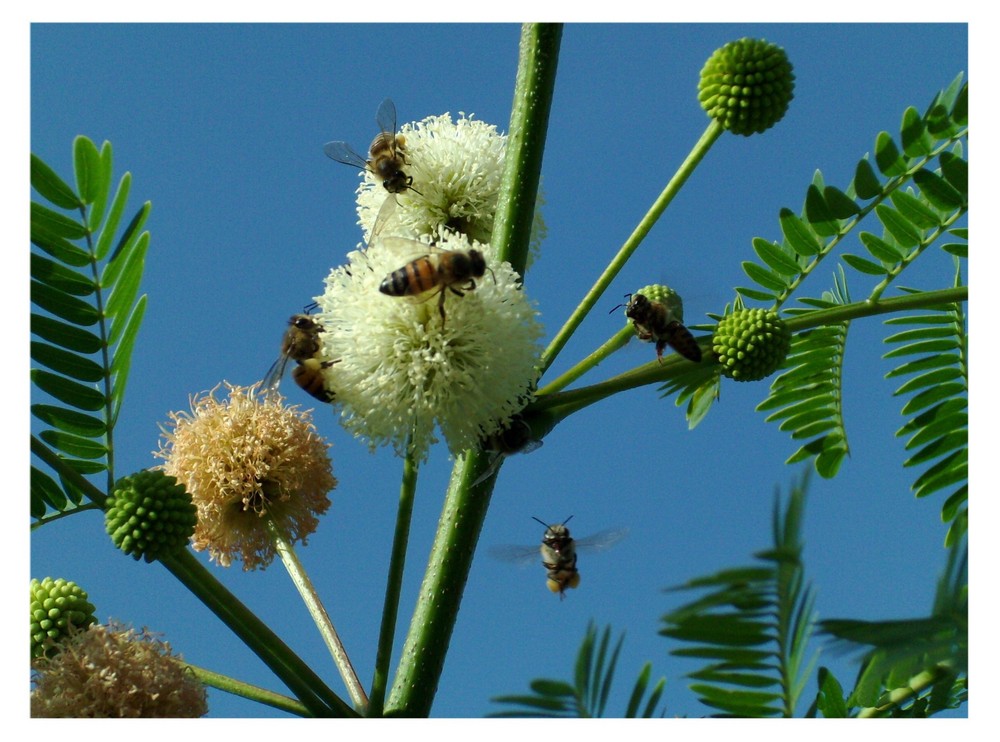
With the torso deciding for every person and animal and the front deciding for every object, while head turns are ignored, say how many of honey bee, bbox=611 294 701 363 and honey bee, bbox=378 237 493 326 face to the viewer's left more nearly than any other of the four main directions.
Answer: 1

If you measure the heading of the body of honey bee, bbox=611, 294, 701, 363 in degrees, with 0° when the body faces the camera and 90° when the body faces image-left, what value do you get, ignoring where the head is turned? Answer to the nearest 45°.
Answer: approximately 90°

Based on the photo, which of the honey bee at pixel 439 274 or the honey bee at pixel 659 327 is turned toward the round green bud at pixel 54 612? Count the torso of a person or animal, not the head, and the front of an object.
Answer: the honey bee at pixel 659 327

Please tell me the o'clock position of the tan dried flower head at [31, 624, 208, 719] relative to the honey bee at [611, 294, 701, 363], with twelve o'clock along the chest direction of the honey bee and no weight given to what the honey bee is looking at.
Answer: The tan dried flower head is roughly at 12 o'clock from the honey bee.

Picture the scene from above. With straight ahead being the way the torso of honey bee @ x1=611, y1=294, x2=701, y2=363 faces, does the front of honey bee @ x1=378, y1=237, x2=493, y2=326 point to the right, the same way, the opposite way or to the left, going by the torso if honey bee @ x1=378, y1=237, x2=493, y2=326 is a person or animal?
the opposite way

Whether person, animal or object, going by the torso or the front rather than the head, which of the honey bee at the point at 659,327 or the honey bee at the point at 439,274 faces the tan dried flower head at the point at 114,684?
the honey bee at the point at 659,327

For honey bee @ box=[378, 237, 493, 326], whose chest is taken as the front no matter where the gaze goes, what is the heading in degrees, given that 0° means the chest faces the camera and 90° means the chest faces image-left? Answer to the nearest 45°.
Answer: approximately 270°
